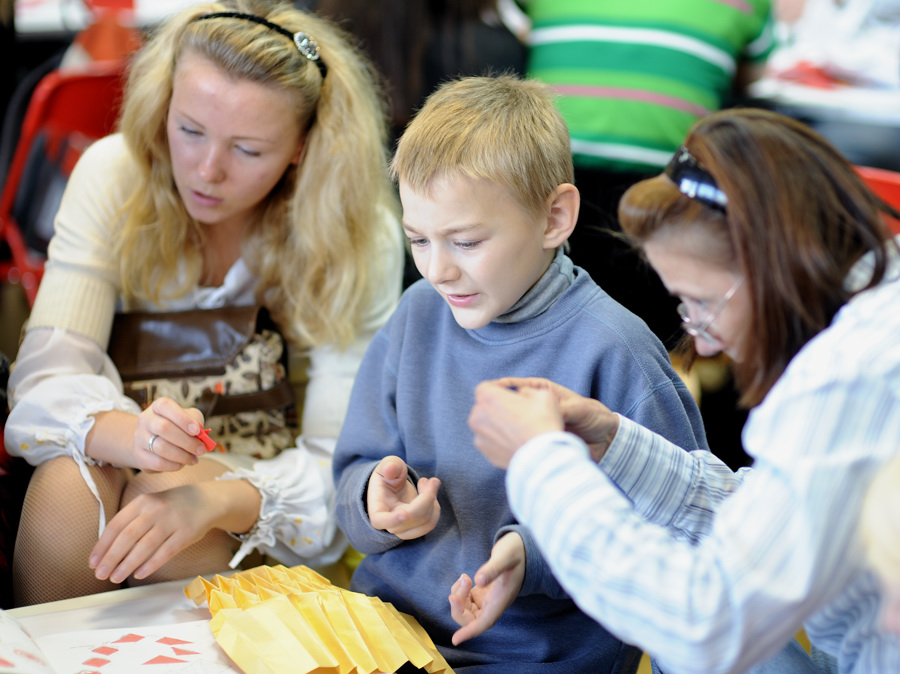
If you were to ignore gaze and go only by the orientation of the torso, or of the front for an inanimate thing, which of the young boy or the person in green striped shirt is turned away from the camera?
the person in green striped shirt

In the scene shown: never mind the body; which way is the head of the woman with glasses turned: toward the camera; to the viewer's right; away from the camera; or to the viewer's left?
to the viewer's left

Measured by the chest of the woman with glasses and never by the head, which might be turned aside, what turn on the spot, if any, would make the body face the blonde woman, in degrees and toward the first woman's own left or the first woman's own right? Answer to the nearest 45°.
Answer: approximately 45° to the first woman's own right

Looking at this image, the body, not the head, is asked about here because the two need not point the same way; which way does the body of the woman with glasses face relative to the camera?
to the viewer's left

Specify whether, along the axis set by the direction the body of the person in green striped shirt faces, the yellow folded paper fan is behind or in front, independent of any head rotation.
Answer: behind

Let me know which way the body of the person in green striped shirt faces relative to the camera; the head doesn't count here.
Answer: away from the camera

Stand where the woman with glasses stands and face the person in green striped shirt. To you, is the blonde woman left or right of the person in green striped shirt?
left

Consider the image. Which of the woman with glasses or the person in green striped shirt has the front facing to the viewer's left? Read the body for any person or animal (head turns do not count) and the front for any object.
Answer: the woman with glasses

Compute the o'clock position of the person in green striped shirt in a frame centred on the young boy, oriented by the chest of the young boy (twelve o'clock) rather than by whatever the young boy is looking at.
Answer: The person in green striped shirt is roughly at 5 o'clock from the young boy.

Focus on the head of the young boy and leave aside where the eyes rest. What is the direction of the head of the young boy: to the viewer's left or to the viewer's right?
to the viewer's left

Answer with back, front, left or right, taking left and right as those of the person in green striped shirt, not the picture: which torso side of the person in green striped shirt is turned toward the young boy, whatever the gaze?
back
